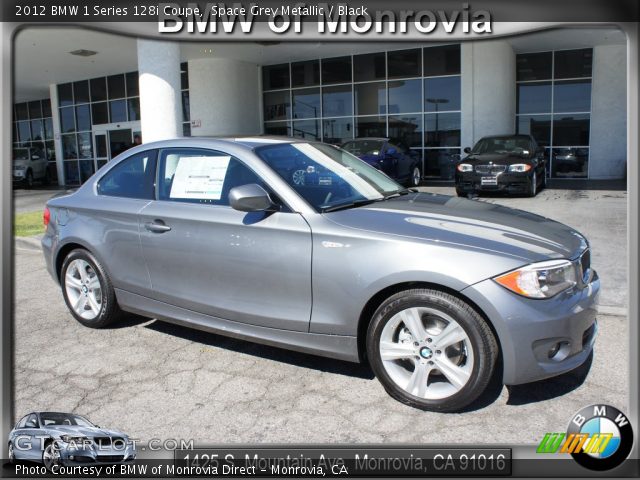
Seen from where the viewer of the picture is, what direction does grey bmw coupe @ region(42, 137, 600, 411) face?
facing the viewer and to the right of the viewer

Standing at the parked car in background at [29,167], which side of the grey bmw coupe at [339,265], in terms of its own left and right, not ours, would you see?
back

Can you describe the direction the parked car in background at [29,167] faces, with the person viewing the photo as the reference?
facing the viewer and to the left of the viewer

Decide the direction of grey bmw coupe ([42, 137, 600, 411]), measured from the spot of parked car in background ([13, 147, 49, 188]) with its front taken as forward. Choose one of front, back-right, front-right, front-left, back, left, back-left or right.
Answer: front-left

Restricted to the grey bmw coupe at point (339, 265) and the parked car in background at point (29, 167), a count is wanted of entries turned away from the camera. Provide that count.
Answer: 0
